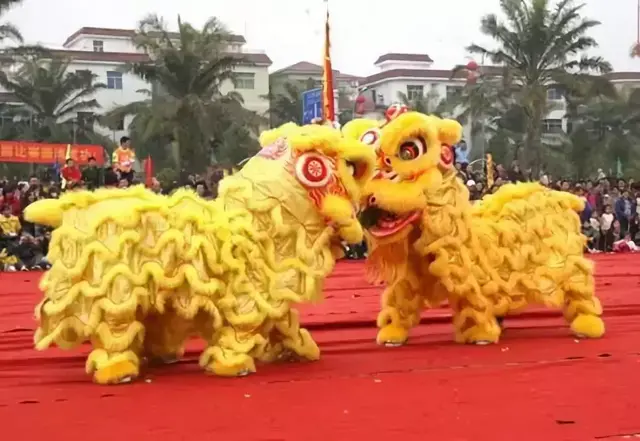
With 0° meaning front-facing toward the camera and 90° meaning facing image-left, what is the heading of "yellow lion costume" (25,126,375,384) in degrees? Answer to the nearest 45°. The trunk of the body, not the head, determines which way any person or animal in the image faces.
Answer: approximately 270°

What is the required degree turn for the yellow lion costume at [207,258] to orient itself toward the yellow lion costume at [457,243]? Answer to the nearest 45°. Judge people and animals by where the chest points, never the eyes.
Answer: approximately 45° to its left

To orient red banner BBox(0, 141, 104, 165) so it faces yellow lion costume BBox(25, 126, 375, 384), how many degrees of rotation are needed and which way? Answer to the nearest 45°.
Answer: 0° — it already faces it

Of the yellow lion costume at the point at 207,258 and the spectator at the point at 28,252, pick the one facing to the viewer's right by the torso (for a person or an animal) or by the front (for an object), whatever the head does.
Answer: the yellow lion costume

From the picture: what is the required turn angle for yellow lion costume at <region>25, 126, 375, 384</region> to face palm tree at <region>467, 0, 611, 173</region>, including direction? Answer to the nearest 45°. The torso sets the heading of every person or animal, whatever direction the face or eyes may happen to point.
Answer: approximately 45° to its left

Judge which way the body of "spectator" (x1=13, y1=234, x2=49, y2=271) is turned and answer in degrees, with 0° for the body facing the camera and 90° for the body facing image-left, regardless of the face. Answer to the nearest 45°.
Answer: approximately 0°

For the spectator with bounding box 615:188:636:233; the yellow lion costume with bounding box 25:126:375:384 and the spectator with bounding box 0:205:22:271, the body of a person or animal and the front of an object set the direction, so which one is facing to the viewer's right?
the yellow lion costume

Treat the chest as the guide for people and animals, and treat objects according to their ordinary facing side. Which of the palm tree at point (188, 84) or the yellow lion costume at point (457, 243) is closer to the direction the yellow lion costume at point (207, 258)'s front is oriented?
the yellow lion costume

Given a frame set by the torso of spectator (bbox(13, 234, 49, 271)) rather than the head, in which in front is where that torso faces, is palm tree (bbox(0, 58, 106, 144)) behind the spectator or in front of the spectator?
behind
